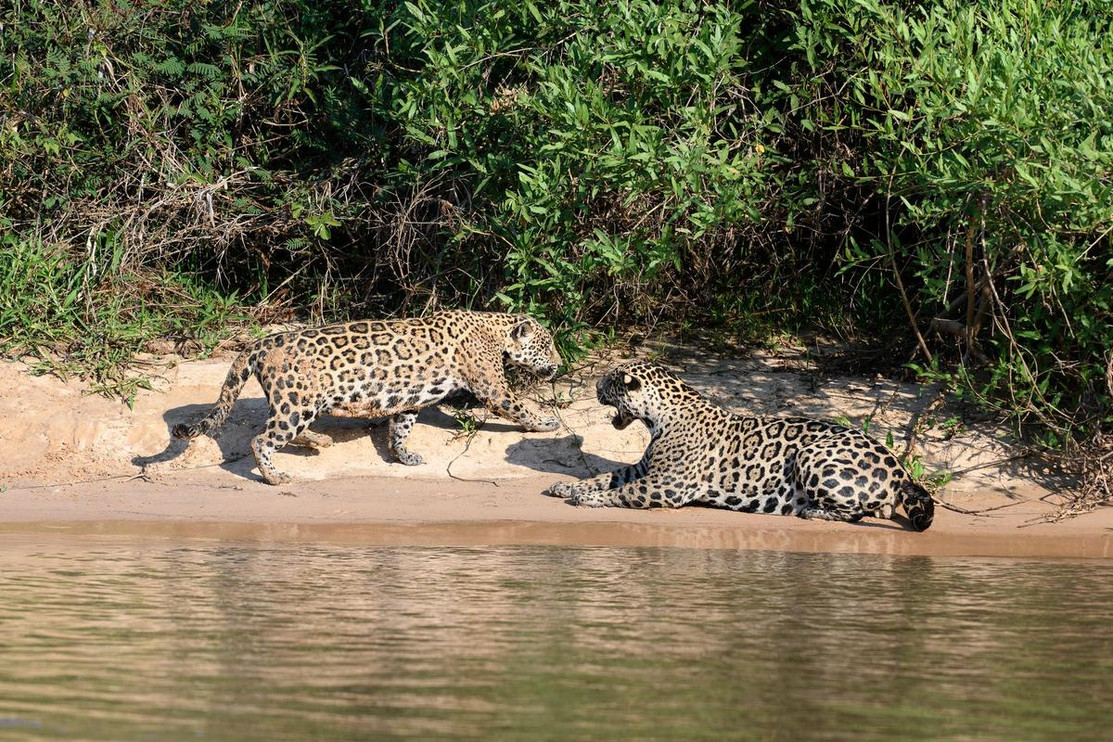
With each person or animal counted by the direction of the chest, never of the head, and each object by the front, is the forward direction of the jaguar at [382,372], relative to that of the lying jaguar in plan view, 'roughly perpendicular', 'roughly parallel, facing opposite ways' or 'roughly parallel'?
roughly parallel, facing opposite ways

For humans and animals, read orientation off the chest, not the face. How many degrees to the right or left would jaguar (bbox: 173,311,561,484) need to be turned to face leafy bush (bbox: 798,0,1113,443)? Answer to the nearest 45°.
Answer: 0° — it already faces it

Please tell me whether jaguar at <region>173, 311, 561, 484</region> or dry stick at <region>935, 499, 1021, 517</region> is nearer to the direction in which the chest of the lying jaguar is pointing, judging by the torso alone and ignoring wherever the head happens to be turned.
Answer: the jaguar

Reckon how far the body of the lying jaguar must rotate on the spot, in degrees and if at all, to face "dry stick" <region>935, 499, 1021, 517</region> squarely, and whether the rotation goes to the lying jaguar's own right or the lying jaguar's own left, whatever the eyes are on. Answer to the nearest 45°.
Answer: approximately 180°

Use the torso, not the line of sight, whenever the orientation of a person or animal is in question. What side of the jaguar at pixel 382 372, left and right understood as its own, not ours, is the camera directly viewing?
right

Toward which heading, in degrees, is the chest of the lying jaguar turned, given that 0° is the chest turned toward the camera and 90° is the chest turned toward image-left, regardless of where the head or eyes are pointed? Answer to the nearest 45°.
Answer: approximately 90°

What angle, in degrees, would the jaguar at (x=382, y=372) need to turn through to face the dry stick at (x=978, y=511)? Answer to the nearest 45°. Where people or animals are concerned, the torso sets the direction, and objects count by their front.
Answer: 0° — it already faces it

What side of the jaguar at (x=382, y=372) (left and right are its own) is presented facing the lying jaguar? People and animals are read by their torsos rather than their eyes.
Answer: front

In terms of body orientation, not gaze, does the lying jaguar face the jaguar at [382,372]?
yes
